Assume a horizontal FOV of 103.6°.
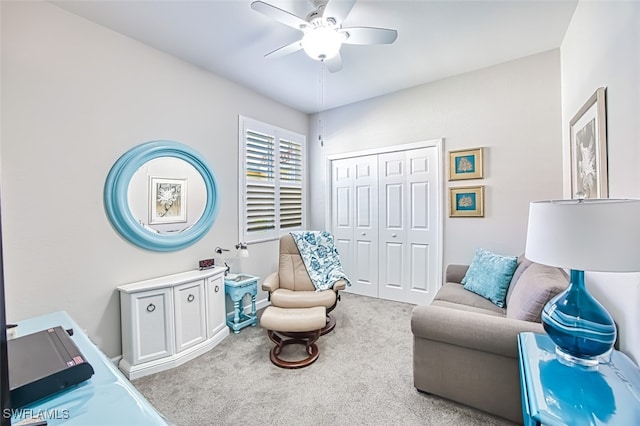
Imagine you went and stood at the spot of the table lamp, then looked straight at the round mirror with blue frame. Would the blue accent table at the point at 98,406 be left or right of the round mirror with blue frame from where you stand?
left

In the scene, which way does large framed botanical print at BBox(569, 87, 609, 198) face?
to the viewer's left

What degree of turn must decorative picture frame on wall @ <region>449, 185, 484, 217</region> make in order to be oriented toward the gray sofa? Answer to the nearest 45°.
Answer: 0° — it already faces it

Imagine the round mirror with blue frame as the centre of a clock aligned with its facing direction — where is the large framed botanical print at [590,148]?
The large framed botanical print is roughly at 12 o'clock from the round mirror with blue frame.

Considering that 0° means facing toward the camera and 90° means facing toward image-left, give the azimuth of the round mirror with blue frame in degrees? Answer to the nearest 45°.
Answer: approximately 315°

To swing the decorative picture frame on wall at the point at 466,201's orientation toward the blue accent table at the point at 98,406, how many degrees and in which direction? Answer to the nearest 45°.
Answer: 0° — it already faces it

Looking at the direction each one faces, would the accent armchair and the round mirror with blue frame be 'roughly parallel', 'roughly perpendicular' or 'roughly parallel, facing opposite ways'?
roughly perpendicular

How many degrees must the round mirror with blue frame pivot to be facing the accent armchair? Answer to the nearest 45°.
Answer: approximately 45° to its left

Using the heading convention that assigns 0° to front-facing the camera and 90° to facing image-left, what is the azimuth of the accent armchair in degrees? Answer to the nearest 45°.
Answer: approximately 0°

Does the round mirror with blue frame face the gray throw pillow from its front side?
yes
